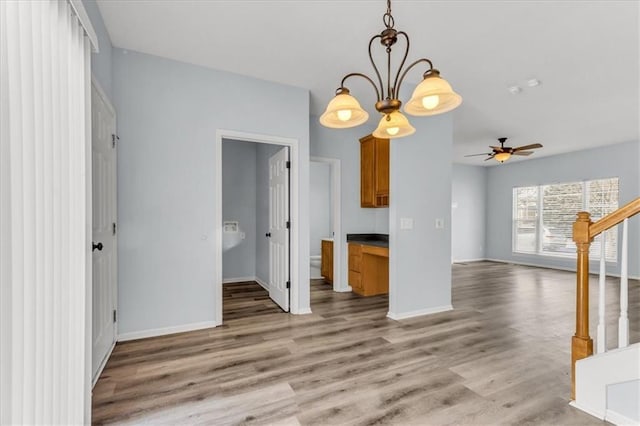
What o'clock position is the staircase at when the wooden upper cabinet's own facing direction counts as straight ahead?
The staircase is roughly at 11 o'clock from the wooden upper cabinet.

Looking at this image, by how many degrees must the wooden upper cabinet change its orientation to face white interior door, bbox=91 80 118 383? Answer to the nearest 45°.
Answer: approximately 45° to its right

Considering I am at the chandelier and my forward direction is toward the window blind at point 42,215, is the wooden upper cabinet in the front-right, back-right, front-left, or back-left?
back-right

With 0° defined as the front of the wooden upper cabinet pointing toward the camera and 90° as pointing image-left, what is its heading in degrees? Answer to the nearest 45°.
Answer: approximately 0°

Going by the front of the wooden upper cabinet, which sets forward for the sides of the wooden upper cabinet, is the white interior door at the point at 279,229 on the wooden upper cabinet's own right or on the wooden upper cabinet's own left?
on the wooden upper cabinet's own right

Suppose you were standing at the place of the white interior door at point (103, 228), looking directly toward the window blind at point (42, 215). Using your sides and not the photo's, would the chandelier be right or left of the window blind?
left

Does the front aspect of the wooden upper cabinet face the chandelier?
yes
